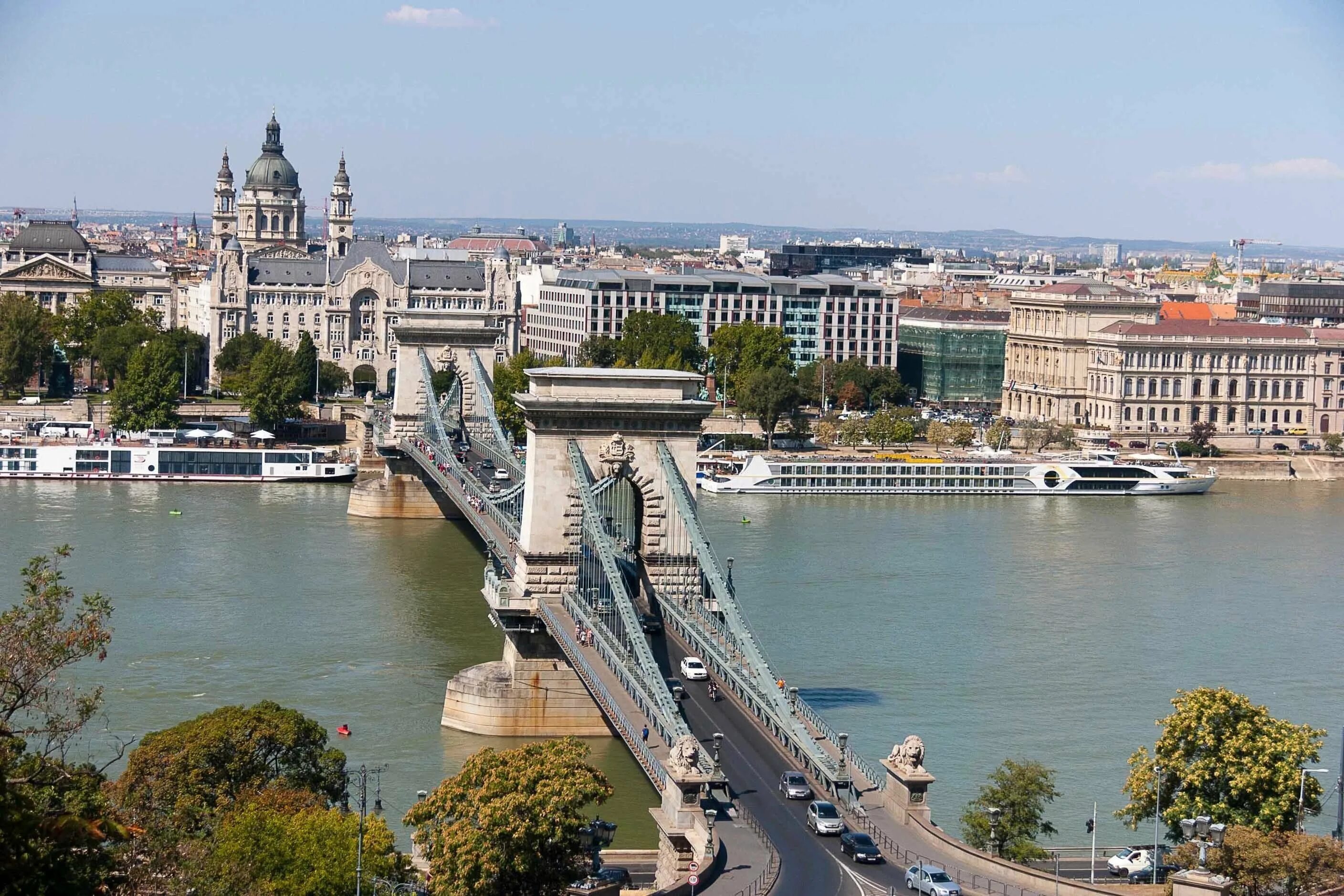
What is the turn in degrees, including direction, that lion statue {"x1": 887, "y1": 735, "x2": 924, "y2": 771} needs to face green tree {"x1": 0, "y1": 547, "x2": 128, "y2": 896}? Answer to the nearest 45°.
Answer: approximately 90° to its right

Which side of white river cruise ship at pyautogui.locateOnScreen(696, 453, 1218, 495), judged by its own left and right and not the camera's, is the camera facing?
right

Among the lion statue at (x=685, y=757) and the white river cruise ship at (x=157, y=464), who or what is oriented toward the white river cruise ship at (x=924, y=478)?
the white river cruise ship at (x=157, y=464)

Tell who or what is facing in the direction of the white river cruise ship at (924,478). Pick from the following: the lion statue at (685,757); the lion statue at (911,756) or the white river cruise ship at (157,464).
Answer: the white river cruise ship at (157,464)

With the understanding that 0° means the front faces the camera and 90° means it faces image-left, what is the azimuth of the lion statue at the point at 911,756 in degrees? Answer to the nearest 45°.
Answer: approximately 315°

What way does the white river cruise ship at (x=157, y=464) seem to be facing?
to the viewer's right

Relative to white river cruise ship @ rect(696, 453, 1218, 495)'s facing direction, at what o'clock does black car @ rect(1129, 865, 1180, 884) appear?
The black car is roughly at 3 o'clock from the white river cruise ship.

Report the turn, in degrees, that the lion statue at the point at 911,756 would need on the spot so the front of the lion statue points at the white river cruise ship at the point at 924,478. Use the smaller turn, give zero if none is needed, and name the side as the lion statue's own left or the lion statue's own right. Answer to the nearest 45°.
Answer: approximately 135° to the lion statue's own left

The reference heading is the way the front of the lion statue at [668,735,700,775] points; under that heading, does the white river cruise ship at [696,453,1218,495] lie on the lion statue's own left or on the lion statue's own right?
on the lion statue's own left

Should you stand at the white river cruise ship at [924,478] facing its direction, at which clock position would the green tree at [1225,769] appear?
The green tree is roughly at 3 o'clock from the white river cruise ship.
